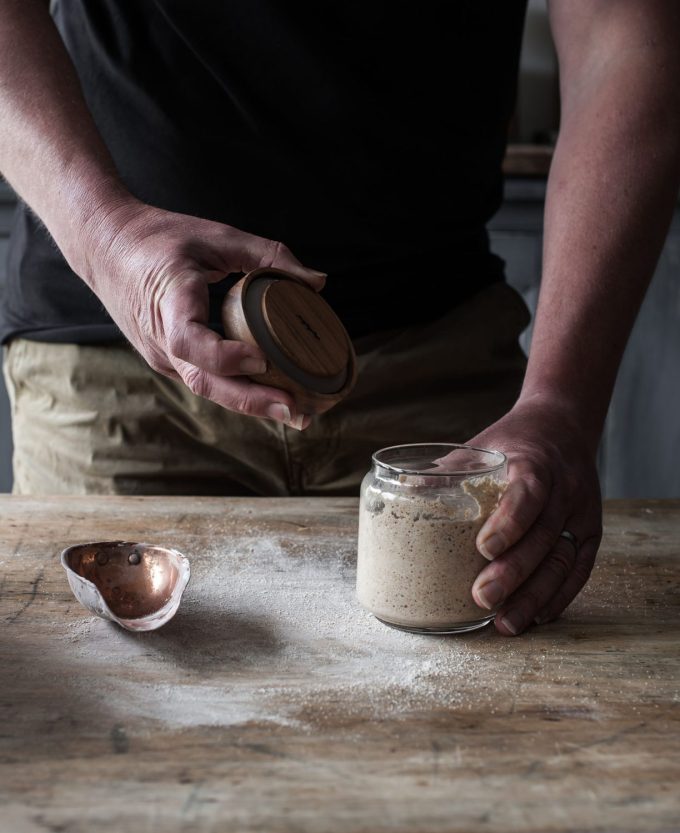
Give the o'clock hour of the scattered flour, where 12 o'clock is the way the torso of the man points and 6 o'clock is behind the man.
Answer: The scattered flour is roughly at 12 o'clock from the man.

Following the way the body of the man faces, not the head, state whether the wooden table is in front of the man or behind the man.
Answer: in front

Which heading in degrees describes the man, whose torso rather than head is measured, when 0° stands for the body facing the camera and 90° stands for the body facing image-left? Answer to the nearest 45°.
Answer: approximately 0°
